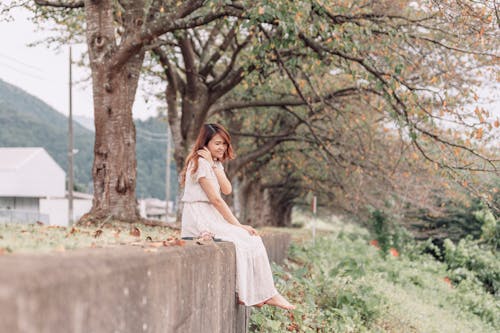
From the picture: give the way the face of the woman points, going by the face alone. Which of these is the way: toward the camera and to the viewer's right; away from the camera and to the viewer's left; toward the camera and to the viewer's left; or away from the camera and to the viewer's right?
toward the camera and to the viewer's right

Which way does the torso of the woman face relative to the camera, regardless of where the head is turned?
to the viewer's right
